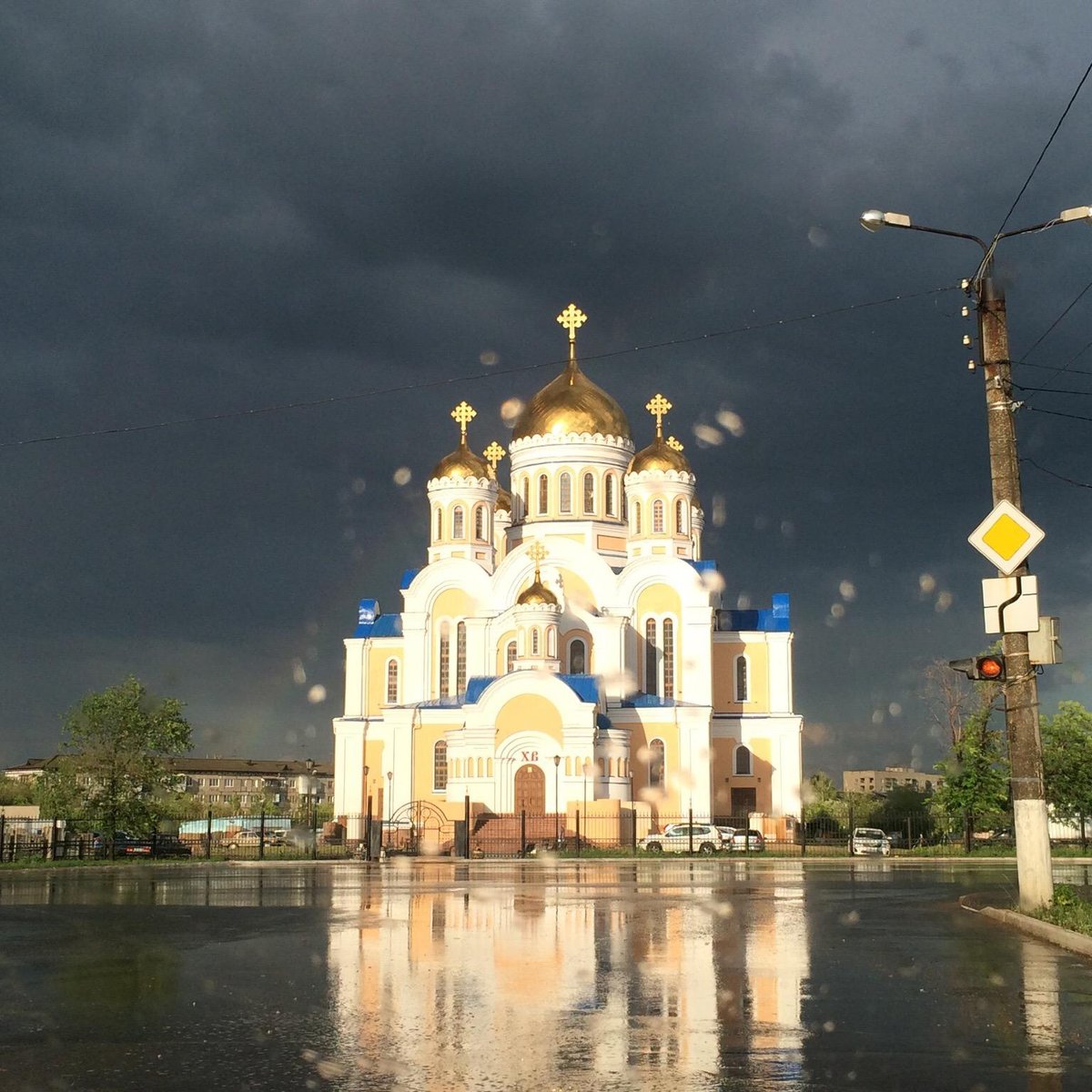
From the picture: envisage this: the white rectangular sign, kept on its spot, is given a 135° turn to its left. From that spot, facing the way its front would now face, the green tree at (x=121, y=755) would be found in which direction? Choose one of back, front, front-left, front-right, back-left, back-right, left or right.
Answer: left

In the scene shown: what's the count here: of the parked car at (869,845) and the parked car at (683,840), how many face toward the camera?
1

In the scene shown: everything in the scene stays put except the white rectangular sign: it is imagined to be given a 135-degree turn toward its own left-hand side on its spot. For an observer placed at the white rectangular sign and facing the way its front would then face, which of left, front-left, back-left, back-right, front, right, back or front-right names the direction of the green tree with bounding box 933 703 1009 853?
front-left

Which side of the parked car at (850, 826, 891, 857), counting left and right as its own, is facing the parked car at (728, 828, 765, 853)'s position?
right

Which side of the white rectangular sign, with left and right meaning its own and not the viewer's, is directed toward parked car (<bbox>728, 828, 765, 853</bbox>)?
back

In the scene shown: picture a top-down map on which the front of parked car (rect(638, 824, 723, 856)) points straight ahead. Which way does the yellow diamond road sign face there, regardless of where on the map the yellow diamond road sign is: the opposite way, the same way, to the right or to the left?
to the left

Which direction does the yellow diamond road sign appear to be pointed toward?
toward the camera

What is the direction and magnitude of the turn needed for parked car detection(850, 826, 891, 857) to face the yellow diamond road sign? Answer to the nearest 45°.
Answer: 0° — it already faces it

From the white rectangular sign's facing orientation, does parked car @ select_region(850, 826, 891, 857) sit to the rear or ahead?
to the rear

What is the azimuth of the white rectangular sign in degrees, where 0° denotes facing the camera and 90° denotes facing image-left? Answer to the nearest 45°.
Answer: approximately 0°

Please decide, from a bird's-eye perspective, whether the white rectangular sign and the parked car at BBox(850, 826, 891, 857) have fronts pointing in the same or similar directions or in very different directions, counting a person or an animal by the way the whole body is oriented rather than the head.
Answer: same or similar directions

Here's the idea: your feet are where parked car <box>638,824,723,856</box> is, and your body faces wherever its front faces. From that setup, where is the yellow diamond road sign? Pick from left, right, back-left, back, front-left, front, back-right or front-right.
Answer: left

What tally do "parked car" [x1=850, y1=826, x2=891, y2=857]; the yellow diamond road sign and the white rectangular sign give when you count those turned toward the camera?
3

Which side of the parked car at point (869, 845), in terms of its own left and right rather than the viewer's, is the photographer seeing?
front

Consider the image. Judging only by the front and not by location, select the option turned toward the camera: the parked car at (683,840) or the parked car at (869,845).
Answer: the parked car at (869,845)

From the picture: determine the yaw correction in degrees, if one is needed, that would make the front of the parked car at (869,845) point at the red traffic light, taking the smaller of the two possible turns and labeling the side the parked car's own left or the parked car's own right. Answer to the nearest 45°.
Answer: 0° — it already faces it

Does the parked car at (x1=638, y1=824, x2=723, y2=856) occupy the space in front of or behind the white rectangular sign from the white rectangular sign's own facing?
behind

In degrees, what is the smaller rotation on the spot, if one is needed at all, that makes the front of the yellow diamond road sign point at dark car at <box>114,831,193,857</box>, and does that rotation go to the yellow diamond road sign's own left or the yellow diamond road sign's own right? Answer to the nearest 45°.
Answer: approximately 135° to the yellow diamond road sign's own right

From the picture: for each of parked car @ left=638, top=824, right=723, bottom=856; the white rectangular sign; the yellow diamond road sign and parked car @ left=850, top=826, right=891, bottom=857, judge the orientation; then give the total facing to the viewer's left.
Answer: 1
